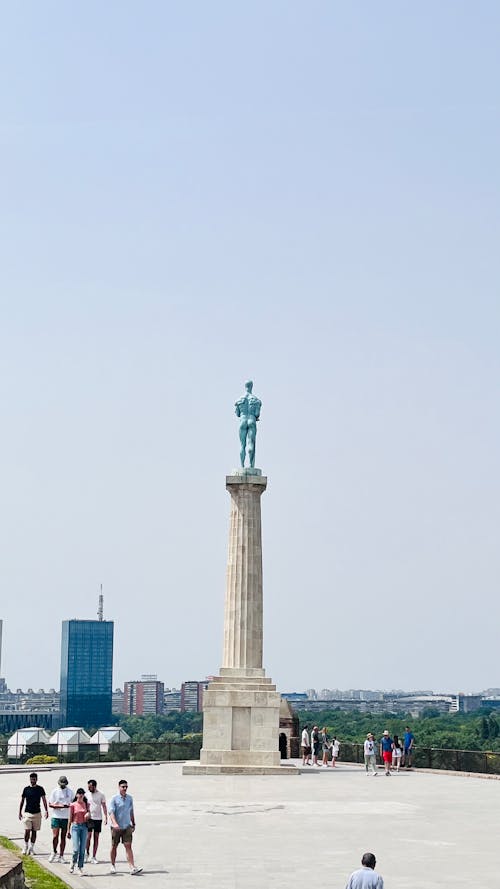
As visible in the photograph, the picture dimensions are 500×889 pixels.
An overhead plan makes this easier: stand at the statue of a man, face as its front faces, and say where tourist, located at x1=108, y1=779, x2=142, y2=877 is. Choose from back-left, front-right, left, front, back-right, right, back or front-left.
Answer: back

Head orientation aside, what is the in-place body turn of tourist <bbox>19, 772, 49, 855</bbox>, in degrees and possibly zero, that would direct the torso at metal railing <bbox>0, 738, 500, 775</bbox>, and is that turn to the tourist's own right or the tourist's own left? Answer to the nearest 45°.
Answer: approximately 180°

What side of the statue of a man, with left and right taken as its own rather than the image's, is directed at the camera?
back

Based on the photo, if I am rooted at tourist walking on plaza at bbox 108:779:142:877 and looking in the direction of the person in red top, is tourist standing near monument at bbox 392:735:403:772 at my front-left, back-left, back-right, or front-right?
back-right

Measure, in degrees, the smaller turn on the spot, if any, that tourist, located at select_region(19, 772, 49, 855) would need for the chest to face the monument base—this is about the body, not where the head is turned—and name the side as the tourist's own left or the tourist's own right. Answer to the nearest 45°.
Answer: approximately 180°
